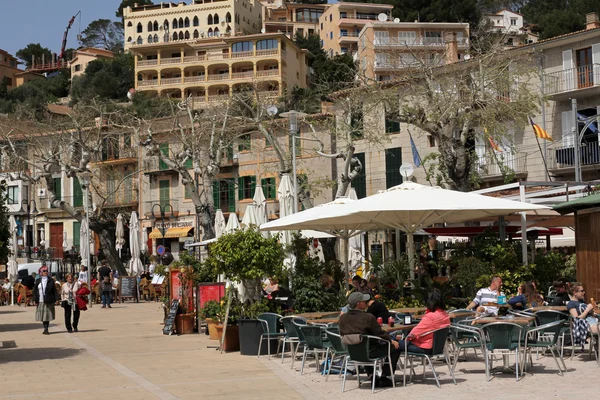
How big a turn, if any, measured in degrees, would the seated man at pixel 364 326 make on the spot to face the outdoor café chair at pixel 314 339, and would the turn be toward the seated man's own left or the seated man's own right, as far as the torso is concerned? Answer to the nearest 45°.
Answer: approximately 90° to the seated man's own left

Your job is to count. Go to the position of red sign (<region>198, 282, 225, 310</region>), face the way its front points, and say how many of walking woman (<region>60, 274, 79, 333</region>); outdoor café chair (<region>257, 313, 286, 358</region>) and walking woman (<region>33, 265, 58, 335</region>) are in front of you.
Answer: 1

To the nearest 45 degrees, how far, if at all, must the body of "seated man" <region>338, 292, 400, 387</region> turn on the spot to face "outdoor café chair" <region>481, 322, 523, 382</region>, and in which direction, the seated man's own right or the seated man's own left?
approximately 45° to the seated man's own right

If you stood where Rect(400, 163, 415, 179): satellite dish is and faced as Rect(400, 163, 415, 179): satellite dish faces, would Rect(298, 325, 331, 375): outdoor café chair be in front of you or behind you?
in front

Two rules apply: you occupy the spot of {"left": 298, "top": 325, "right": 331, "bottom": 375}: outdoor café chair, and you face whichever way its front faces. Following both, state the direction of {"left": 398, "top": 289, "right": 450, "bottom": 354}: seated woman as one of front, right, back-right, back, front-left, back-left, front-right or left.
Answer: right

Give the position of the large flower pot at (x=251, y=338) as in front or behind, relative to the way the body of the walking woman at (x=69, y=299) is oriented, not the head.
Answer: in front

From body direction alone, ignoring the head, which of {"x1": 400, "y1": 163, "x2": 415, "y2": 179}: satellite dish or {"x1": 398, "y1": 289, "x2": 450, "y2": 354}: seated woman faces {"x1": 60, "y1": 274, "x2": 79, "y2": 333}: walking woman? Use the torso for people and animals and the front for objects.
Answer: the seated woman

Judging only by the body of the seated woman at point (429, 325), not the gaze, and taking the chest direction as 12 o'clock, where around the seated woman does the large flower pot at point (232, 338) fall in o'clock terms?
The large flower pot is roughly at 12 o'clock from the seated woman.

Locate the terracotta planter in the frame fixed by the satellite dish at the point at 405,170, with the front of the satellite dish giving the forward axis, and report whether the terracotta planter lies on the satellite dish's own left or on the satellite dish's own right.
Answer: on the satellite dish's own right

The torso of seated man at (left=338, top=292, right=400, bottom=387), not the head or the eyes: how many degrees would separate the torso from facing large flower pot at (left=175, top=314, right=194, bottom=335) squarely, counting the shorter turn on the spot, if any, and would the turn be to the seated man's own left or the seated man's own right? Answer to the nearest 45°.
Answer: approximately 90° to the seated man's own left

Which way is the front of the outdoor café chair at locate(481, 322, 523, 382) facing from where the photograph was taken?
facing away from the viewer

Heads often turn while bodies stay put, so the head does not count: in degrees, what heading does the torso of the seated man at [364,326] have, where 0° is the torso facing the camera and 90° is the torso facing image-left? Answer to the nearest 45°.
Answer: approximately 225°

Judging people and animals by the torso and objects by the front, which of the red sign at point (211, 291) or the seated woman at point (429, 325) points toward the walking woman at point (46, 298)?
the seated woman

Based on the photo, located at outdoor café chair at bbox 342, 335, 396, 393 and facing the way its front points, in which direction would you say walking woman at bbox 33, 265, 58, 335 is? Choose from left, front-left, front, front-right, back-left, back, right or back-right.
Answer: left

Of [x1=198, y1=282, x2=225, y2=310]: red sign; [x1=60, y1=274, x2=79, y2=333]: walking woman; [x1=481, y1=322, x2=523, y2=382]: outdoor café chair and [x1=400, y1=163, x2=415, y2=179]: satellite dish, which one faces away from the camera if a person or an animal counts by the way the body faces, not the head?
the outdoor café chair

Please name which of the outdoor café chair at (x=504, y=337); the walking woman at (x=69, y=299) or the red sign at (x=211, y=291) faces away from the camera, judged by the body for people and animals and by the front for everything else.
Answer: the outdoor café chair

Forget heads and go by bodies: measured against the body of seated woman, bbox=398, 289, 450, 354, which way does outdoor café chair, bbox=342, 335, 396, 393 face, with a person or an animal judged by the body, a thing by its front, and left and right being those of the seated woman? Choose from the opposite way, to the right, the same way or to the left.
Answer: to the right
